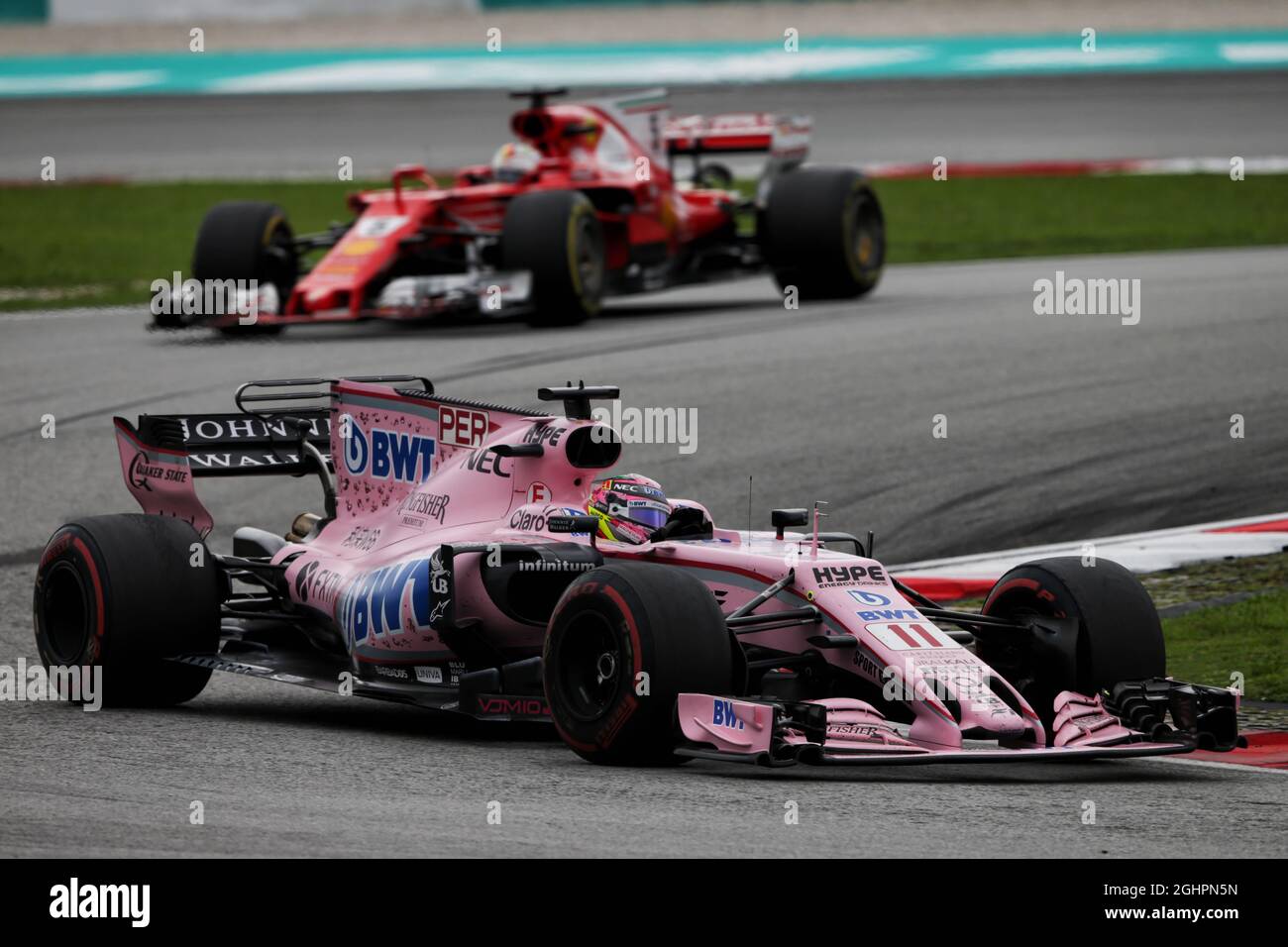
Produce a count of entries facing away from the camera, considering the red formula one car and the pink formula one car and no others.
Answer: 0

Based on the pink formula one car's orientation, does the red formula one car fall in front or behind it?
behind

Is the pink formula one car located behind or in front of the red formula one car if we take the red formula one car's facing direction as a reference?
in front

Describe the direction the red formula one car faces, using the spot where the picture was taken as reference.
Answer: facing the viewer and to the left of the viewer

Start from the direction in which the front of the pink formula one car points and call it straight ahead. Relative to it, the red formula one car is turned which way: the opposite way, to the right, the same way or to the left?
to the right

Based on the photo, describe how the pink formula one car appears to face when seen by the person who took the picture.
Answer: facing the viewer and to the right of the viewer
